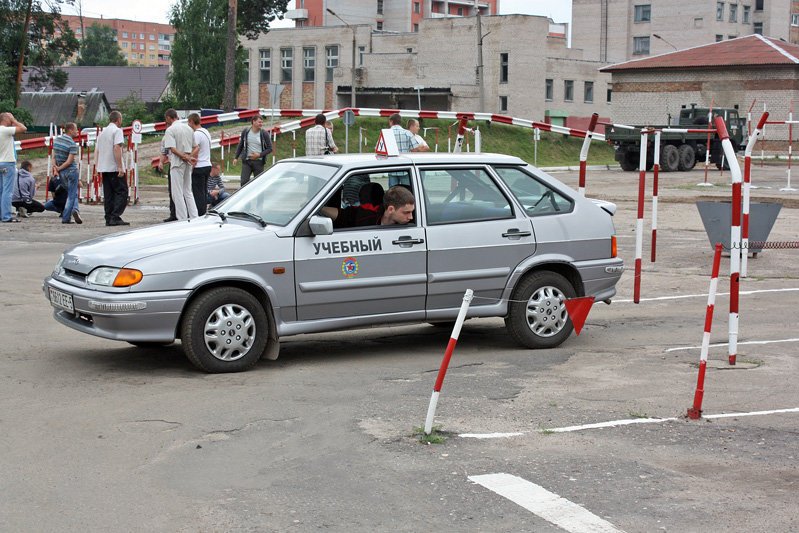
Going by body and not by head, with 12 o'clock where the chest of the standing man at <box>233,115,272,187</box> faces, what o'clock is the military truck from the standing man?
The military truck is roughly at 7 o'clock from the standing man.

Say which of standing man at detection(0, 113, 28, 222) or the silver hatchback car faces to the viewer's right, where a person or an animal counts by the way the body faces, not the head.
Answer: the standing man

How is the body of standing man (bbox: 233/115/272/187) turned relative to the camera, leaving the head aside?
toward the camera

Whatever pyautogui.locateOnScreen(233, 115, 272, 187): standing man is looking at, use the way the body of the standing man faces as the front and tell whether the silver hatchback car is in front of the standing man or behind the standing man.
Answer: in front

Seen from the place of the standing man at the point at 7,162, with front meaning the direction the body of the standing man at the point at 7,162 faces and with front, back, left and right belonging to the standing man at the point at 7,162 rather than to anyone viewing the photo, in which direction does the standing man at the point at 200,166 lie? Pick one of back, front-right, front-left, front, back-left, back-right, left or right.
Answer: front-right

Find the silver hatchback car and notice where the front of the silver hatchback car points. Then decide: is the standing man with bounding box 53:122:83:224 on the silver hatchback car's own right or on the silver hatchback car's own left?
on the silver hatchback car's own right

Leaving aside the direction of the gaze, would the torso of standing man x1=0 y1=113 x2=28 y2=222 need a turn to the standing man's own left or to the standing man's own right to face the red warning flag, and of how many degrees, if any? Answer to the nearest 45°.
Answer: approximately 90° to the standing man's own right

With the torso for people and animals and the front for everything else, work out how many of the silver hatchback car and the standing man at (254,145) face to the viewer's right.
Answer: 0

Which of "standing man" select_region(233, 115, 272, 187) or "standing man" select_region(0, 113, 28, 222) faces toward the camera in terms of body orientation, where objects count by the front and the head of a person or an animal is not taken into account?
"standing man" select_region(233, 115, 272, 187)

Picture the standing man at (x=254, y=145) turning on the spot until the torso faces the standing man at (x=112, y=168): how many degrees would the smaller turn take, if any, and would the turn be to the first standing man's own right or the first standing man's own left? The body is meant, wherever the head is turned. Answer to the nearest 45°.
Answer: approximately 45° to the first standing man's own right

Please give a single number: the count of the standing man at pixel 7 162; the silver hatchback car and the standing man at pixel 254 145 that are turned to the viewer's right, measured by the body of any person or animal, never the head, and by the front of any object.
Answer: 1

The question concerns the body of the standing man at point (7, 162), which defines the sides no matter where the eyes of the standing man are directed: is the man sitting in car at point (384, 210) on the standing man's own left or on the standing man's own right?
on the standing man's own right

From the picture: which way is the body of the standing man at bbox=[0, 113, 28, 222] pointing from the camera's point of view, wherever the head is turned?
to the viewer's right

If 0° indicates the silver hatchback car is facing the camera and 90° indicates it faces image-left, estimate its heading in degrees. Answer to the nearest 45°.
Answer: approximately 45°

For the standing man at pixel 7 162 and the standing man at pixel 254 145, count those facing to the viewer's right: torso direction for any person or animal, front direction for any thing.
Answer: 1
